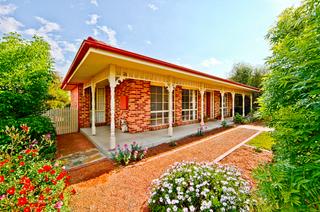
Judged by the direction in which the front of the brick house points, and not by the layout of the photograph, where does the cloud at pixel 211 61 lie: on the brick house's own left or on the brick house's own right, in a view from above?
on the brick house's own left

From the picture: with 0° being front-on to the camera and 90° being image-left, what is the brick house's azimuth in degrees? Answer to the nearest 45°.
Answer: approximately 315°

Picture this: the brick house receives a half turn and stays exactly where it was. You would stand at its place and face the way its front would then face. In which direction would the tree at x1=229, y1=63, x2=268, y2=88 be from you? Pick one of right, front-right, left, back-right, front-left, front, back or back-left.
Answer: right

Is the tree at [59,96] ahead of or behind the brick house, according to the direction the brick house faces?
behind

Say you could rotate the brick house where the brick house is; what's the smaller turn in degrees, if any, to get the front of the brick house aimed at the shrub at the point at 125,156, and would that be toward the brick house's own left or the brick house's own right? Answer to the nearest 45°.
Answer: approximately 45° to the brick house's own right

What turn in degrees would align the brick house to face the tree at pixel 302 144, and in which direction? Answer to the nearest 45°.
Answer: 0° — it already faces it

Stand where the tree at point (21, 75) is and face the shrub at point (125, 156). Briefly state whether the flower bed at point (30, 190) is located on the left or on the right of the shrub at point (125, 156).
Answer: right

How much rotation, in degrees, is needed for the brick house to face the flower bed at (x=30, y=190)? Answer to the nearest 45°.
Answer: approximately 45° to its right

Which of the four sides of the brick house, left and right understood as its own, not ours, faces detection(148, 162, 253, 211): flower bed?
front
